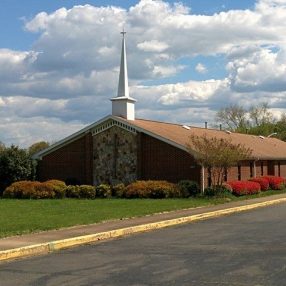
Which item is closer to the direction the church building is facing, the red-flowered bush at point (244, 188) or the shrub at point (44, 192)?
the shrub

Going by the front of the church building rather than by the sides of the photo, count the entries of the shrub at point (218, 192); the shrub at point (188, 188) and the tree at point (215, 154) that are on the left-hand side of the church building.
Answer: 3

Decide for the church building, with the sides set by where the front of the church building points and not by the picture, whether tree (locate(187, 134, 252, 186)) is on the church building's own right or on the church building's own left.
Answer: on the church building's own left

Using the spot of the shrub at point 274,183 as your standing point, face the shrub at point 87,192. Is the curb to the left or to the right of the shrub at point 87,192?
left

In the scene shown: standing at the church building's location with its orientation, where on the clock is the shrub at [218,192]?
The shrub is roughly at 9 o'clock from the church building.

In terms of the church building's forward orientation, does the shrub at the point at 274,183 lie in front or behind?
behind

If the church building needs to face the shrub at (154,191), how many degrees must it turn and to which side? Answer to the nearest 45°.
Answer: approximately 45° to its left

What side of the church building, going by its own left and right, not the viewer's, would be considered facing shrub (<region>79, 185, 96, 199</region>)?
front

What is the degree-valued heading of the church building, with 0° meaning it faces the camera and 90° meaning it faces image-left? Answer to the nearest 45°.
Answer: approximately 45°

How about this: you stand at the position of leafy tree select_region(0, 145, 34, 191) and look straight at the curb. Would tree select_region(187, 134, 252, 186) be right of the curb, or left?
left
